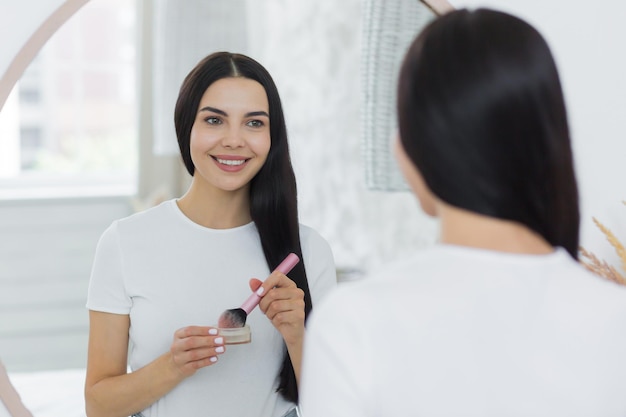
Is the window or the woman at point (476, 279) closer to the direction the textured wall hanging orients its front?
the woman

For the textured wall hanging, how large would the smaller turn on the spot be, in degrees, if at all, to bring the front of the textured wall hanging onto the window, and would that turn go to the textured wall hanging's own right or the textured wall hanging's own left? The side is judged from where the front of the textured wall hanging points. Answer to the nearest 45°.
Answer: approximately 135° to the textured wall hanging's own right

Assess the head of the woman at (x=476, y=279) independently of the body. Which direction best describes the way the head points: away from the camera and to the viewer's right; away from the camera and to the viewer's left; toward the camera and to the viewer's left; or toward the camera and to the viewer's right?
away from the camera and to the viewer's left

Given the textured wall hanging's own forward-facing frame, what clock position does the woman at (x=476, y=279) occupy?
The woman is roughly at 12 o'clock from the textured wall hanging.

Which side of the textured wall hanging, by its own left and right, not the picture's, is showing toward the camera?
front

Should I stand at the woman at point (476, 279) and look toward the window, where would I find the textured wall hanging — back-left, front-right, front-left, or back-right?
front-right
